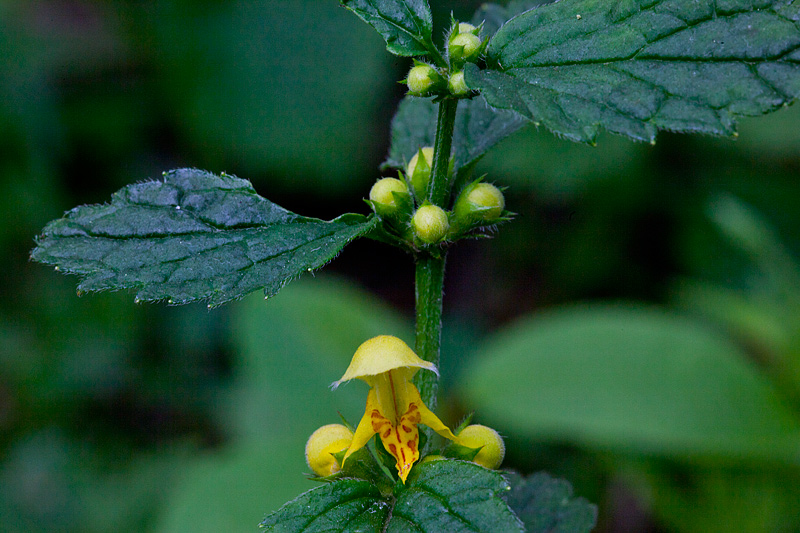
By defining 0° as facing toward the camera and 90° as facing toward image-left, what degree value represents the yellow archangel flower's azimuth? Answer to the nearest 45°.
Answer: approximately 0°
